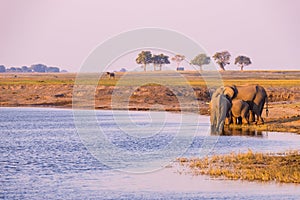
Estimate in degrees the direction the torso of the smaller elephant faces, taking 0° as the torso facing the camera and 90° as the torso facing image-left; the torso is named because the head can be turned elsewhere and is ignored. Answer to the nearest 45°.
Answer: approximately 90°

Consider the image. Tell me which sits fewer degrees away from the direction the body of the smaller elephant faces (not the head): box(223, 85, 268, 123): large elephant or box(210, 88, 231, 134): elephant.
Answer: the elephant

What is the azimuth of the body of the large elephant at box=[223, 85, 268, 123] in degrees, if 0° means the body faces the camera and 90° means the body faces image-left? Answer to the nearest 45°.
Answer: approximately 90°
